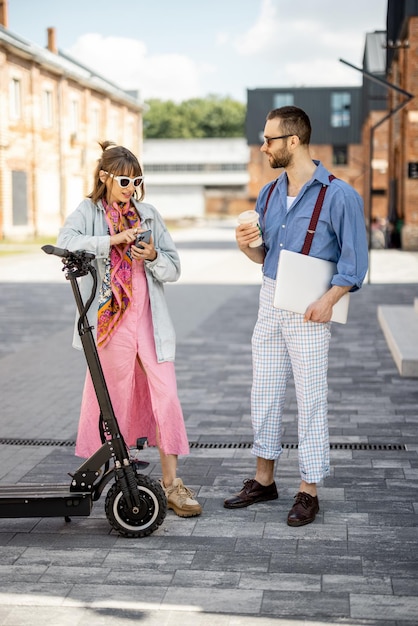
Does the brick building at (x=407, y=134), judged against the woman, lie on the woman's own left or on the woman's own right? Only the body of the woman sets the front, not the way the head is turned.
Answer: on the woman's own left

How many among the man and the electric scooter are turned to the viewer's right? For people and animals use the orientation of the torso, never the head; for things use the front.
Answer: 1

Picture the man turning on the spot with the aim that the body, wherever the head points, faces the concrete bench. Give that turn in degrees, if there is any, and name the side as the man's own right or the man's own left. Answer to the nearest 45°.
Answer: approximately 135° to the man's own right

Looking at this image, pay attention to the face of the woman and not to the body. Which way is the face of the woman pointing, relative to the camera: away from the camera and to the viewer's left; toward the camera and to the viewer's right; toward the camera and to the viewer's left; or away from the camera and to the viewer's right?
toward the camera and to the viewer's right

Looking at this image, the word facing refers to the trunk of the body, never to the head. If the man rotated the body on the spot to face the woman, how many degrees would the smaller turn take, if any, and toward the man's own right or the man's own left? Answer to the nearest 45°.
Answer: approximately 45° to the man's own right

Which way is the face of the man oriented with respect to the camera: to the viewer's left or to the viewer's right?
to the viewer's left

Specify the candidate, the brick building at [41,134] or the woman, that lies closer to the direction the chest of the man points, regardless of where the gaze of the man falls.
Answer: the woman

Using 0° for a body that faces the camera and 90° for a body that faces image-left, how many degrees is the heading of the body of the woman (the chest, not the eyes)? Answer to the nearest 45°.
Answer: approximately 315°

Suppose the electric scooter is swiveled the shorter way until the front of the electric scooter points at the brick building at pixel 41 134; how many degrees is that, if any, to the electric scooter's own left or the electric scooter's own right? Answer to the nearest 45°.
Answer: approximately 90° to the electric scooter's own left

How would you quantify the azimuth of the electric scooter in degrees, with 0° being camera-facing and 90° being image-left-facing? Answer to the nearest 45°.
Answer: approximately 270°
